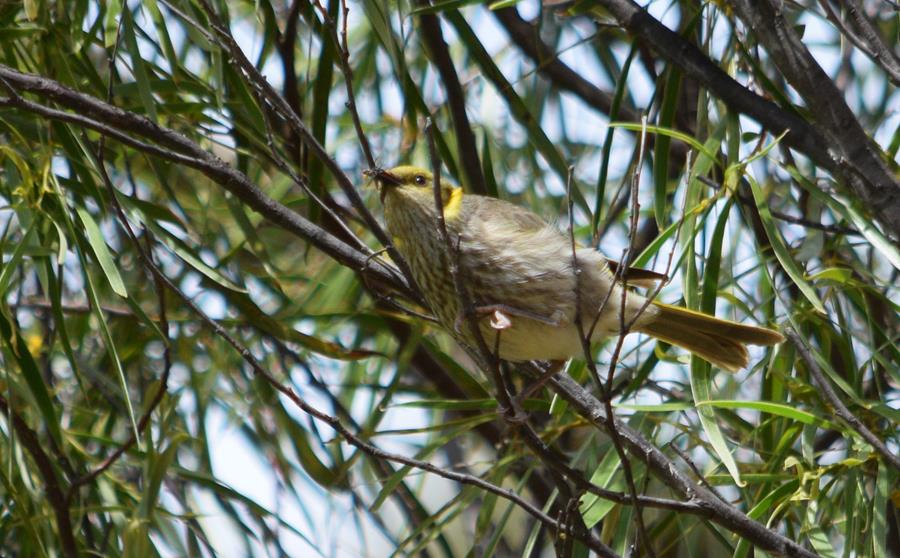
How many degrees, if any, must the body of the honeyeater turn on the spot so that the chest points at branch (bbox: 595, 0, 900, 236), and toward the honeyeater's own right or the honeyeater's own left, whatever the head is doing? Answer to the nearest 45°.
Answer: approximately 180°

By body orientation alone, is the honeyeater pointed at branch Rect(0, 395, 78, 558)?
yes

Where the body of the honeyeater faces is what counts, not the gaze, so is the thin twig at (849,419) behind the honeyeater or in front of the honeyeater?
behind

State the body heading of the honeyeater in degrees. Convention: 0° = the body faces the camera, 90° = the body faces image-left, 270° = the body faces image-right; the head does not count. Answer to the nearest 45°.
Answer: approximately 90°

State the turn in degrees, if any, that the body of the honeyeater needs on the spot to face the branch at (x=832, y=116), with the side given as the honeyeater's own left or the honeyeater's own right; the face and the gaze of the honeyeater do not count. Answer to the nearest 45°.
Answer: approximately 180°

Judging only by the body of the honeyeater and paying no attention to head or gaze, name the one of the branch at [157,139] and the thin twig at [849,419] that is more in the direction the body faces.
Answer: the branch
